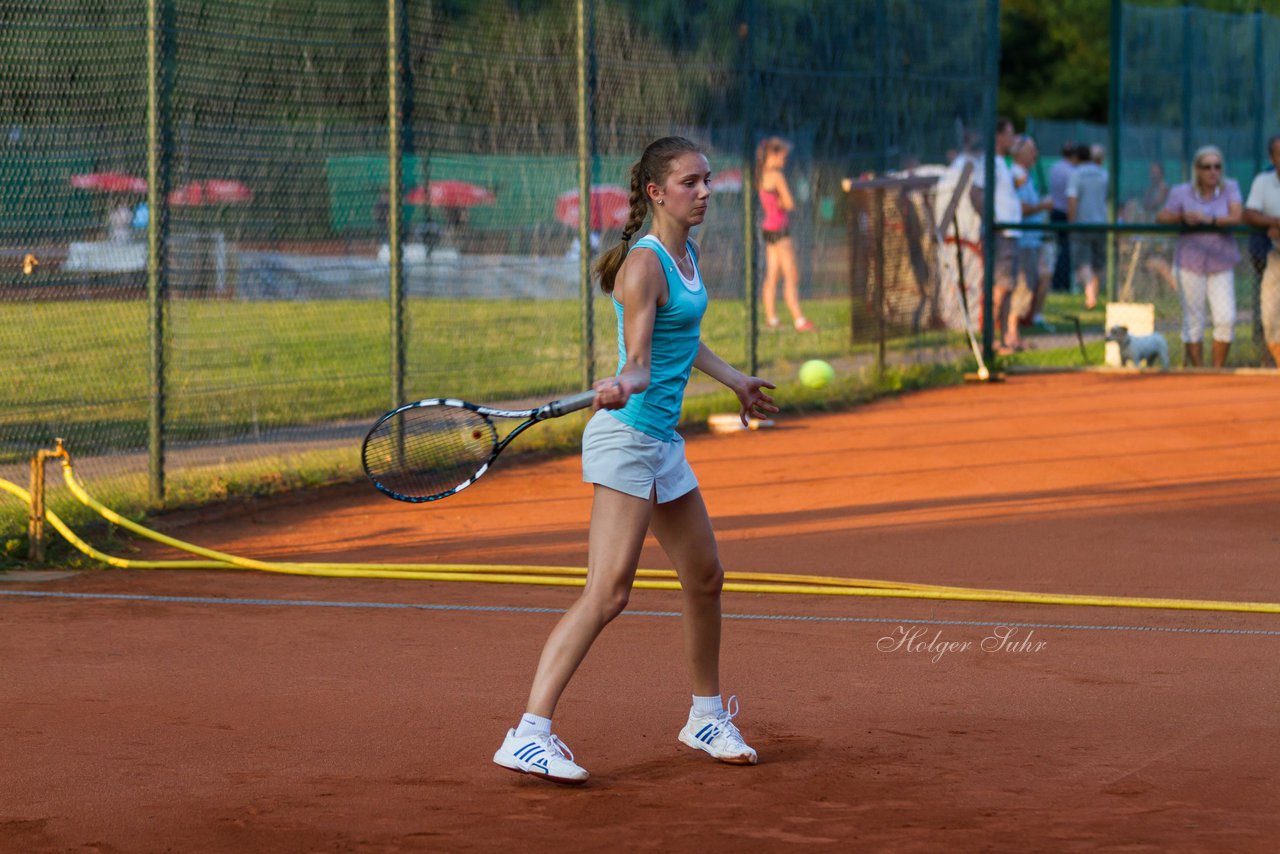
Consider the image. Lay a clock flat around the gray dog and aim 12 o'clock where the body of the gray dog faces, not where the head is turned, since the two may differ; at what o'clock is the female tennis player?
The female tennis player is roughly at 9 o'clock from the gray dog.

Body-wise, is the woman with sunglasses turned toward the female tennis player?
yes

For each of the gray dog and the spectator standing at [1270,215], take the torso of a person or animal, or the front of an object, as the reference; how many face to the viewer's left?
1

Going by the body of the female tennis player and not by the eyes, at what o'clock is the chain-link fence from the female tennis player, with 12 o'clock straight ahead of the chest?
The chain-link fence is roughly at 7 o'clock from the female tennis player.

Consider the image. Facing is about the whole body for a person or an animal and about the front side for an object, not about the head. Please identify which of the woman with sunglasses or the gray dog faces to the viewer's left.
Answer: the gray dog

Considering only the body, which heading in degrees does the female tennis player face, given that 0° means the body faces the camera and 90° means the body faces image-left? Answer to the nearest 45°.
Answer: approximately 315°

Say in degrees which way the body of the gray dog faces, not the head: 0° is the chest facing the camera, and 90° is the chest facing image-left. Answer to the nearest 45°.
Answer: approximately 90°

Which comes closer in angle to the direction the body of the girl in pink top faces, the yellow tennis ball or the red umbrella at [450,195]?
the yellow tennis ball

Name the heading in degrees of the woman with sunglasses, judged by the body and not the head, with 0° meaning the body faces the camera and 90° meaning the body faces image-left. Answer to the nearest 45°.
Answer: approximately 0°

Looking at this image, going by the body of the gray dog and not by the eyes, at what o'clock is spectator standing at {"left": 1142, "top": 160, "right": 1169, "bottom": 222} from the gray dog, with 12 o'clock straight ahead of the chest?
The spectator standing is roughly at 3 o'clock from the gray dog.
